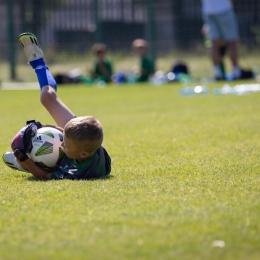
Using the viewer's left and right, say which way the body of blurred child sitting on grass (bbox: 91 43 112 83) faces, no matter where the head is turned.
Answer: facing the viewer and to the left of the viewer

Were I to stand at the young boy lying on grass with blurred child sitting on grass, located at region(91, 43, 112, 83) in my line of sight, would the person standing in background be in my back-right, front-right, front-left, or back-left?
front-right

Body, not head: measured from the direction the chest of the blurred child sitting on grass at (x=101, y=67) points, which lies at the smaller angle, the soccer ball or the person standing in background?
the soccer ball

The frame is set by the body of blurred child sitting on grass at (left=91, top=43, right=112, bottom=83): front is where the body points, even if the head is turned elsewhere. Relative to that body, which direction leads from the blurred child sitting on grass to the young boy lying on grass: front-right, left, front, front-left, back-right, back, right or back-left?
front-left

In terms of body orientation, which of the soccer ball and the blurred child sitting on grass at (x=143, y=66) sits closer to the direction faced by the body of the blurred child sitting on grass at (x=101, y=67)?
the soccer ball

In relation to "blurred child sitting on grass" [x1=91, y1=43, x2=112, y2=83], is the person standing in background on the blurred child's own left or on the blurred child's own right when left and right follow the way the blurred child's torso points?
on the blurred child's own left

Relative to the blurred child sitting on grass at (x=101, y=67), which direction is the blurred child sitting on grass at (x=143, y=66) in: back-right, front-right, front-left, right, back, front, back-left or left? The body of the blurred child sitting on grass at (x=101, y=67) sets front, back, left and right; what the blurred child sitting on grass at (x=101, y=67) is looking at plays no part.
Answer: back-left

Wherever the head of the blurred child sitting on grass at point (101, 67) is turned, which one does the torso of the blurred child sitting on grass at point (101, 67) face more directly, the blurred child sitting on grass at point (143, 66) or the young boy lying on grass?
the young boy lying on grass

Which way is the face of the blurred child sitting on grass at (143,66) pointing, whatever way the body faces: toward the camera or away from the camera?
toward the camera
